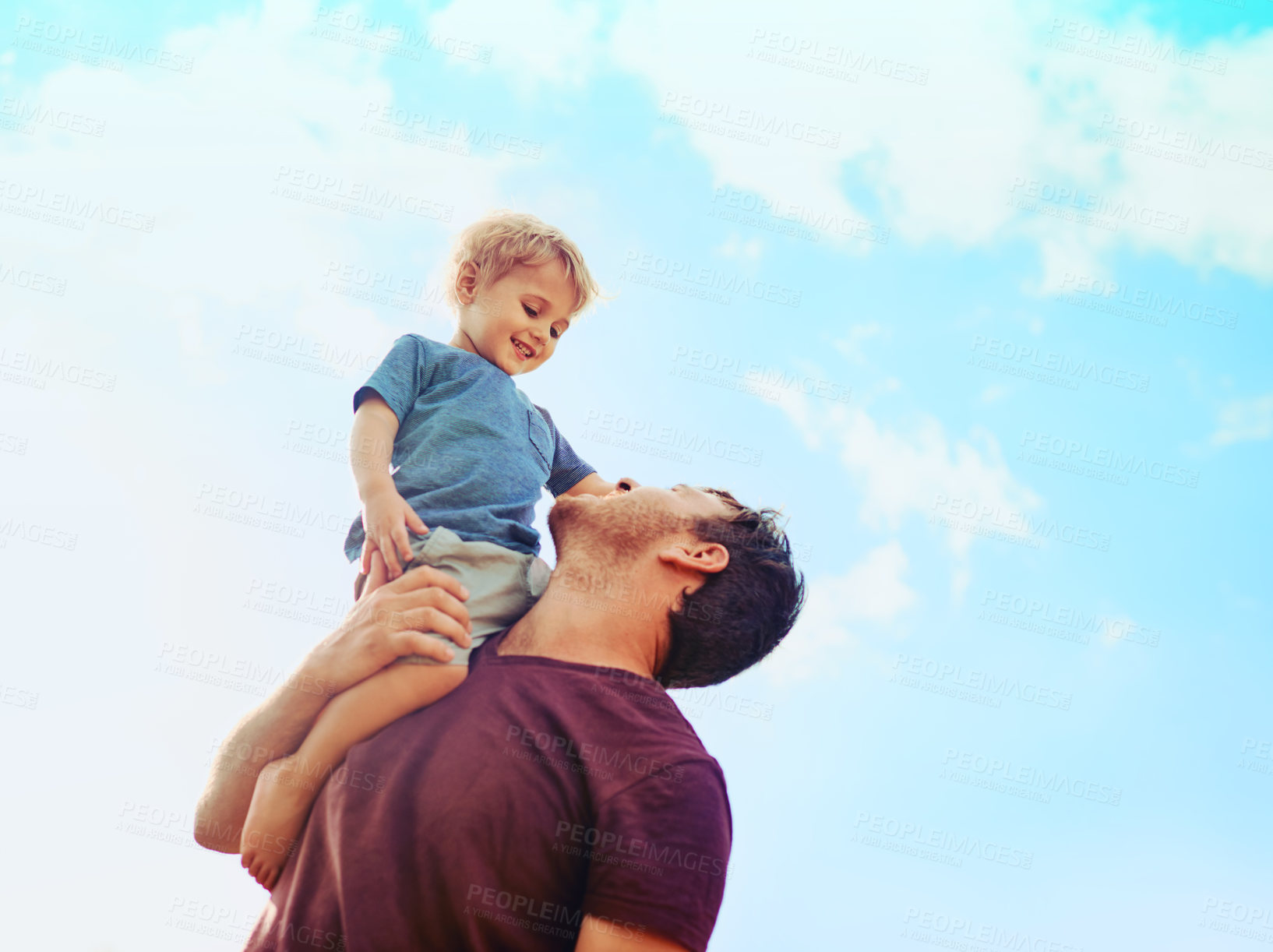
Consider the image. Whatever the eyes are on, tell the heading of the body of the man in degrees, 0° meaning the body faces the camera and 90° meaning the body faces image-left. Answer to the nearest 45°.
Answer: approximately 45°
